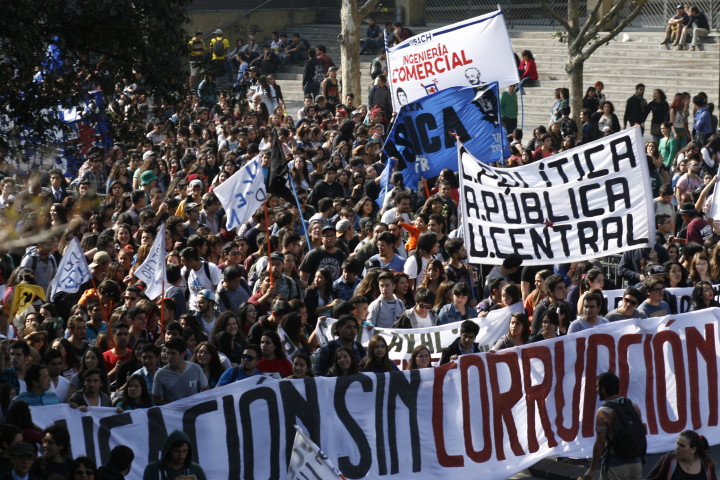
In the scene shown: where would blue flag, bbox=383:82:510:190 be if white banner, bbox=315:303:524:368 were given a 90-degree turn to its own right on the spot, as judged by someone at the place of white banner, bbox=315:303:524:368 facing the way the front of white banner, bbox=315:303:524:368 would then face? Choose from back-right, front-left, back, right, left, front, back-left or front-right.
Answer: right

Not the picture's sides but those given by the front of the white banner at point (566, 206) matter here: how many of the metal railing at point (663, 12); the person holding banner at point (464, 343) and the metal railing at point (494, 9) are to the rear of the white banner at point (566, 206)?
2

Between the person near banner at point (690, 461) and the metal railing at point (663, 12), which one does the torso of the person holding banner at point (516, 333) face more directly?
the person near banner

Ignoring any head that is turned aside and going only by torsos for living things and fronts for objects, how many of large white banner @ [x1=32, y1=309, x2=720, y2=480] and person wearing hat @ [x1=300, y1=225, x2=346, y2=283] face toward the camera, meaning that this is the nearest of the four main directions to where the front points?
2

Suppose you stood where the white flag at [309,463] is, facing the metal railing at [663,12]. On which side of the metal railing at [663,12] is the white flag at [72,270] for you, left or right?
left

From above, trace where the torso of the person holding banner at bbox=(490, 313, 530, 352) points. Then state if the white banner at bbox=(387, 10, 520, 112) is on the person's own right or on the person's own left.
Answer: on the person's own right

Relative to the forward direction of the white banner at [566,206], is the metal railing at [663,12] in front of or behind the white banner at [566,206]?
behind

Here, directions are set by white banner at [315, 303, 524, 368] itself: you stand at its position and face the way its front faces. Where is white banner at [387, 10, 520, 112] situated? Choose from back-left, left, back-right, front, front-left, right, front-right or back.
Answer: back
